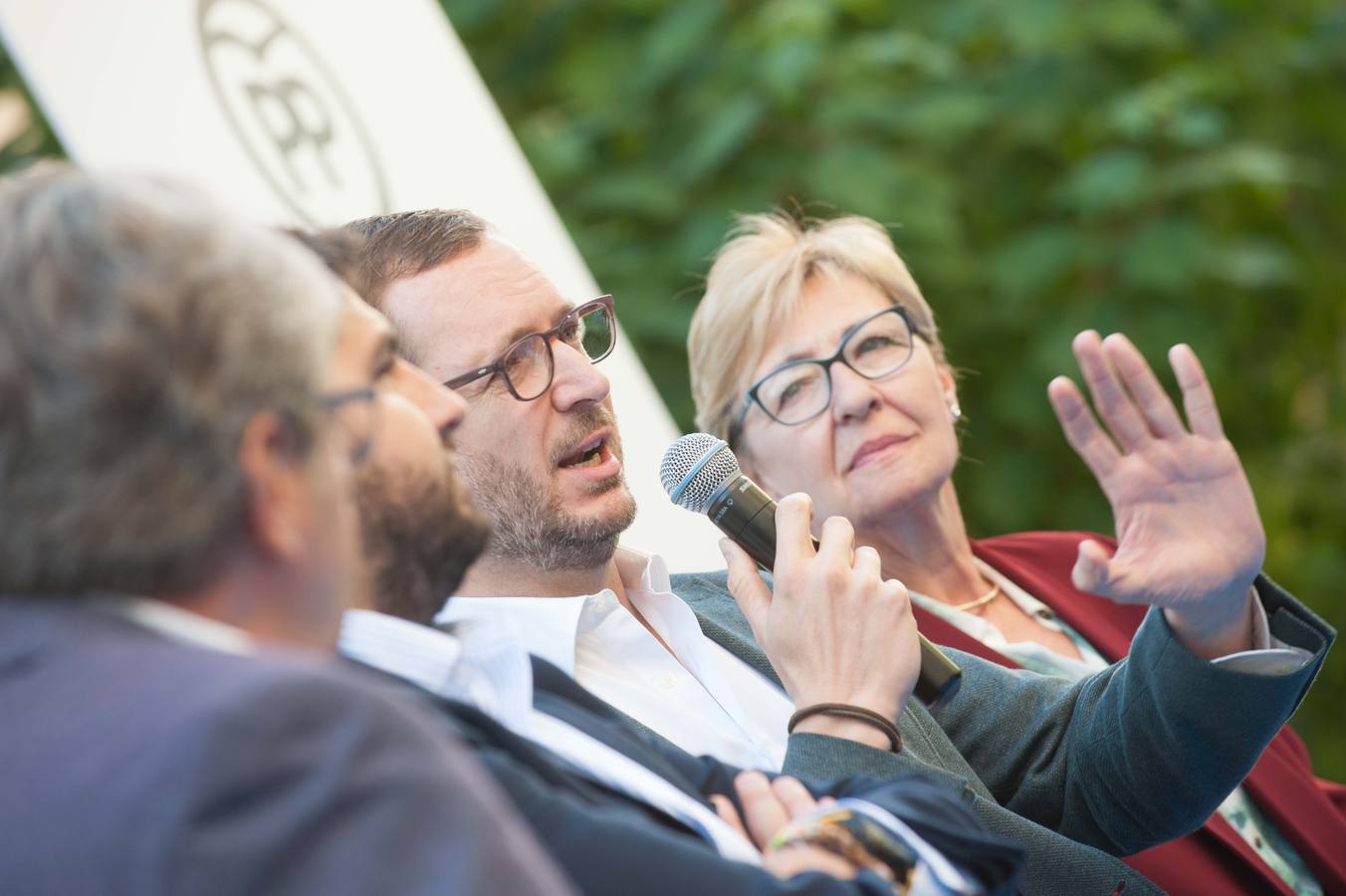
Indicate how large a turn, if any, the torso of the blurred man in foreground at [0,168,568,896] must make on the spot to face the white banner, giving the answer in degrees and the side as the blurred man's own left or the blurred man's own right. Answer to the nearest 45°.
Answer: approximately 45° to the blurred man's own left

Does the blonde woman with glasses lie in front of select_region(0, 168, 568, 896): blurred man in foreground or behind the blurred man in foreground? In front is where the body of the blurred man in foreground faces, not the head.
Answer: in front

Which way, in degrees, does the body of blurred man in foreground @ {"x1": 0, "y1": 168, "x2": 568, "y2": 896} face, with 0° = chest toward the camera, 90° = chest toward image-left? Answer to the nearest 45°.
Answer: approximately 225°

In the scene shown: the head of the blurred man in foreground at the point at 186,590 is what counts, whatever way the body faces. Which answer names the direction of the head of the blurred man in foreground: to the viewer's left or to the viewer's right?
to the viewer's right
